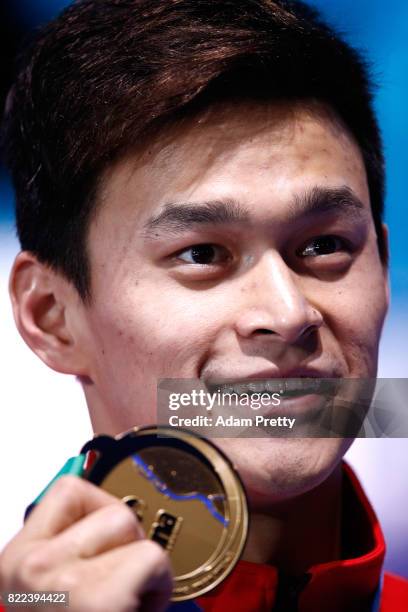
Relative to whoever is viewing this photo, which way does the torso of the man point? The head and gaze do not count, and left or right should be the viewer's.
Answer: facing the viewer and to the right of the viewer

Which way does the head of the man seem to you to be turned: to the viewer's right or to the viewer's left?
to the viewer's right
